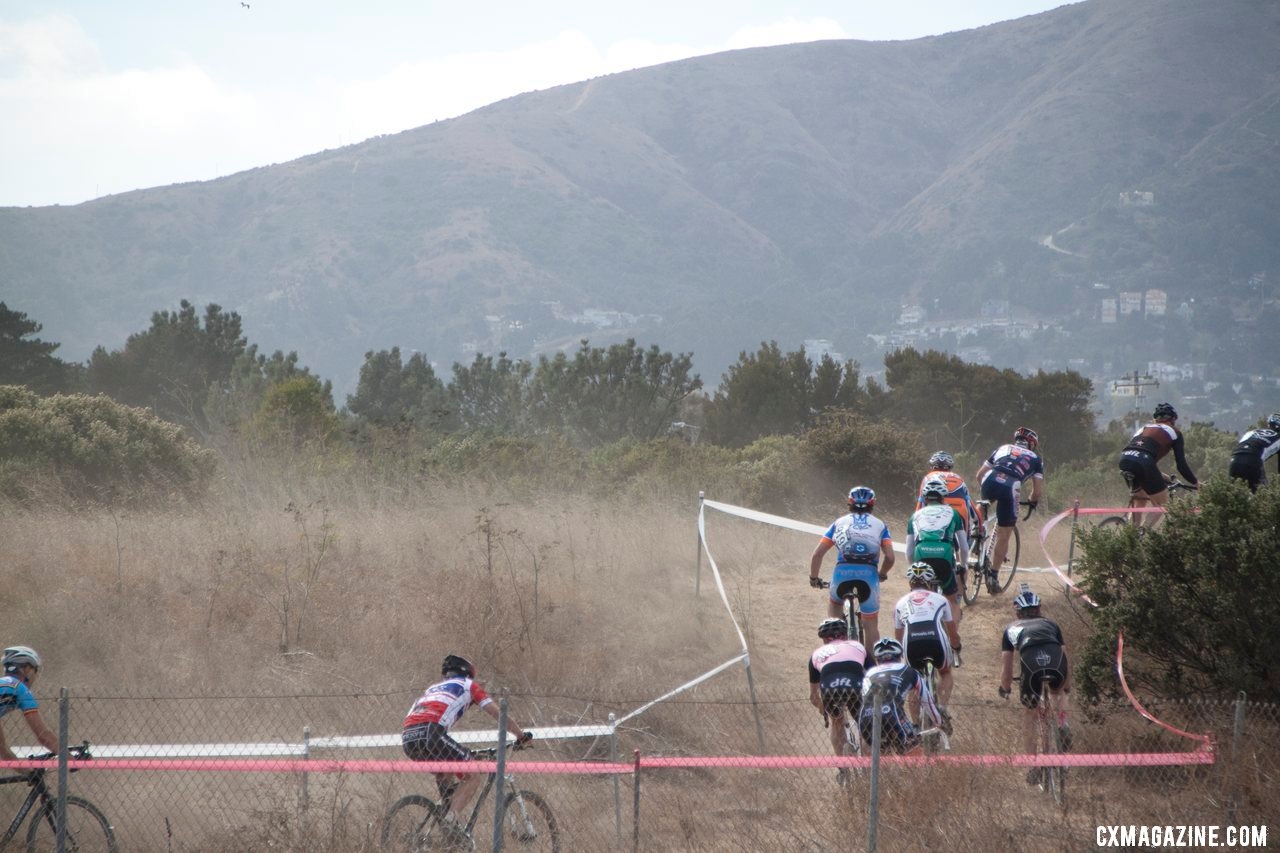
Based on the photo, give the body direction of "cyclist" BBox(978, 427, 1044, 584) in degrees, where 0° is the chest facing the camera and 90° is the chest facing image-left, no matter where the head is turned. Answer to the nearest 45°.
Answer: approximately 225°

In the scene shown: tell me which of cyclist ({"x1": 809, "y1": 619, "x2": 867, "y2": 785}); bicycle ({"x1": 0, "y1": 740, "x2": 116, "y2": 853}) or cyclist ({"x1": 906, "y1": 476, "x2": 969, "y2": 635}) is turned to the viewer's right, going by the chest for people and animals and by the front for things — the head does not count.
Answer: the bicycle

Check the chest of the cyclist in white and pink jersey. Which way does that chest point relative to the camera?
away from the camera

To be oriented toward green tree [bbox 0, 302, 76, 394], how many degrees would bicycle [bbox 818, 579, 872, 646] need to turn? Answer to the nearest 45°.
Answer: approximately 45° to its left

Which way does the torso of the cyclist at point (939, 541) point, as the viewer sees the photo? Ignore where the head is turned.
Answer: away from the camera

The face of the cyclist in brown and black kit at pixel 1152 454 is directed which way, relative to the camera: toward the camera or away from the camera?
away from the camera

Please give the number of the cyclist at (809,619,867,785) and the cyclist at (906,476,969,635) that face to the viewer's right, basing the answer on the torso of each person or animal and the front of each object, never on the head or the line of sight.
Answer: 0

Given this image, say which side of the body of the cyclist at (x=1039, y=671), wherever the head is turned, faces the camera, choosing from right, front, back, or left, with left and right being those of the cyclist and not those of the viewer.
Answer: back

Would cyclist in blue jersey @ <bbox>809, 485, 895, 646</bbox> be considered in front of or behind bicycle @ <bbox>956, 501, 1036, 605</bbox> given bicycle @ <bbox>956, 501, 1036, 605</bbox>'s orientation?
behind

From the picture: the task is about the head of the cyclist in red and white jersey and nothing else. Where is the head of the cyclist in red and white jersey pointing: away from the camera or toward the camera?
away from the camera

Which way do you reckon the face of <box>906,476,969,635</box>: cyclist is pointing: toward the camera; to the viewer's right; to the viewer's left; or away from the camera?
away from the camera

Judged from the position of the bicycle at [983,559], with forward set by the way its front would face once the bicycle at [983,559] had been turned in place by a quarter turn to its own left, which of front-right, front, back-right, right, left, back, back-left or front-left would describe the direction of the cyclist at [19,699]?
left

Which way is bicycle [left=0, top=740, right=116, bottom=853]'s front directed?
to the viewer's right

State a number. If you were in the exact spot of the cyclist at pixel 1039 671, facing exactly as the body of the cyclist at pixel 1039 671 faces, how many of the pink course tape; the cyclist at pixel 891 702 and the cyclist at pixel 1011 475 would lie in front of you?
1

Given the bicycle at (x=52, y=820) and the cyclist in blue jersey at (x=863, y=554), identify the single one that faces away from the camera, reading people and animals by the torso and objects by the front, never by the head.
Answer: the cyclist in blue jersey

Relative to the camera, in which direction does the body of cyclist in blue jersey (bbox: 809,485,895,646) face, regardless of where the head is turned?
away from the camera

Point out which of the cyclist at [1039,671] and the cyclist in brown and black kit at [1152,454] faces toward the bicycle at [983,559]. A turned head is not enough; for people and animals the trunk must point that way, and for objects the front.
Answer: the cyclist
